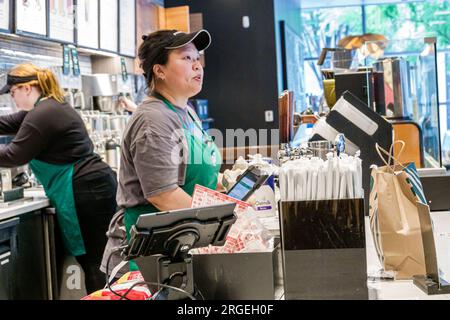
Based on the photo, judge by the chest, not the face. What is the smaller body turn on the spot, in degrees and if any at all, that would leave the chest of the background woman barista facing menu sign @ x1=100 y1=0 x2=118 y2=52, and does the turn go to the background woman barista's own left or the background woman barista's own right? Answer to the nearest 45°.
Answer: approximately 90° to the background woman barista's own right

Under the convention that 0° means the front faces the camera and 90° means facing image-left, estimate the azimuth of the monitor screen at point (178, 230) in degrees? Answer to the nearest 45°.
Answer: approximately 135°

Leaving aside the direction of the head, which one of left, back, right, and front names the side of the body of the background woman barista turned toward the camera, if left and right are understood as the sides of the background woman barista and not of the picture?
left

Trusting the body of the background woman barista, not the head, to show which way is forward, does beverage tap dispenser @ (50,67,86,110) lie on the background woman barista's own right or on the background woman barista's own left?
on the background woman barista's own right
